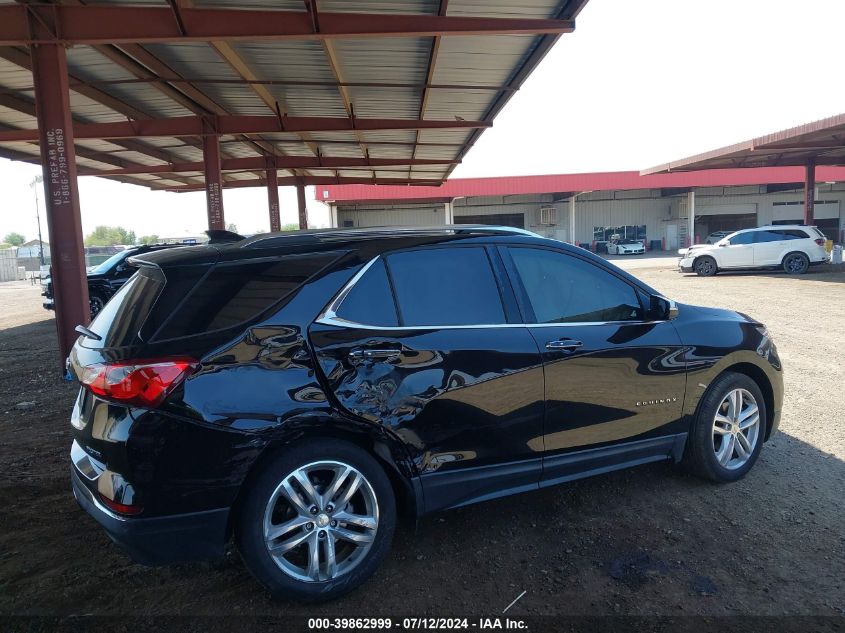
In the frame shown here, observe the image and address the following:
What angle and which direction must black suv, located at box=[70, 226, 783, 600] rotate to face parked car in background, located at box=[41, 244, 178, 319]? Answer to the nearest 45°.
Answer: approximately 90° to its left

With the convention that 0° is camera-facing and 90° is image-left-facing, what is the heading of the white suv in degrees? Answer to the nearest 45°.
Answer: approximately 90°

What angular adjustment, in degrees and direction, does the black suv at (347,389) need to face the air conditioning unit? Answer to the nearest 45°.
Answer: approximately 45° to its left

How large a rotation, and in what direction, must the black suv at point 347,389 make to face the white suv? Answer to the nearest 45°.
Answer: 0° — it already faces it

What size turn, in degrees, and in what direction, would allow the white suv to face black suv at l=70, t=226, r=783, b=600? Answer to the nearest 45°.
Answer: approximately 90° to its left

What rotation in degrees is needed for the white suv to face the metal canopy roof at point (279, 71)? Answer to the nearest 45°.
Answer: approximately 45° to its left

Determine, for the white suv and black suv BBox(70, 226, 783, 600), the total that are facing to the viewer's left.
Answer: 1

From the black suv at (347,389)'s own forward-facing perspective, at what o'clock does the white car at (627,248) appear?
The white car is roughly at 11 o'clock from the black suv.

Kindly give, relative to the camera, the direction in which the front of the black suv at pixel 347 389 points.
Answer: facing away from the viewer and to the right of the viewer
